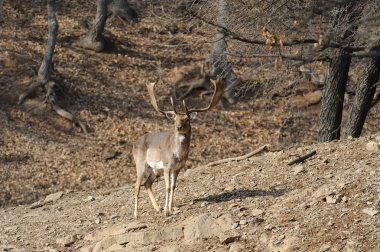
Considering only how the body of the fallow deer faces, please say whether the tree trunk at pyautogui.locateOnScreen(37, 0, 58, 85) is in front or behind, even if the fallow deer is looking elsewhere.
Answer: behind

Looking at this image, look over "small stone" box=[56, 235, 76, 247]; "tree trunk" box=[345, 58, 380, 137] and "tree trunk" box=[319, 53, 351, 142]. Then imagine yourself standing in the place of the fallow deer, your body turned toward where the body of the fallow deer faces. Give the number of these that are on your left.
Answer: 2

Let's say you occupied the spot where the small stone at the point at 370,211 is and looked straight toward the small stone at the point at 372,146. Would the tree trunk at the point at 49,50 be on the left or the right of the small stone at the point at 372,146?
left

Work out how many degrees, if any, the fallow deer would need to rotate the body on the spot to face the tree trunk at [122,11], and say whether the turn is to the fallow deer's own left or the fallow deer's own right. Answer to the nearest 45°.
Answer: approximately 135° to the fallow deer's own left

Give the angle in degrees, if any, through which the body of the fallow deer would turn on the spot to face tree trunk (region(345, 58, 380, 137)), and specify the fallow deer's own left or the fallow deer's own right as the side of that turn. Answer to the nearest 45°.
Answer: approximately 90° to the fallow deer's own left

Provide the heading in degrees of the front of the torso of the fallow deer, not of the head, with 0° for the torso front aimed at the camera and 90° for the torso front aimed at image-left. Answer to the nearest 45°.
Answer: approximately 315°
